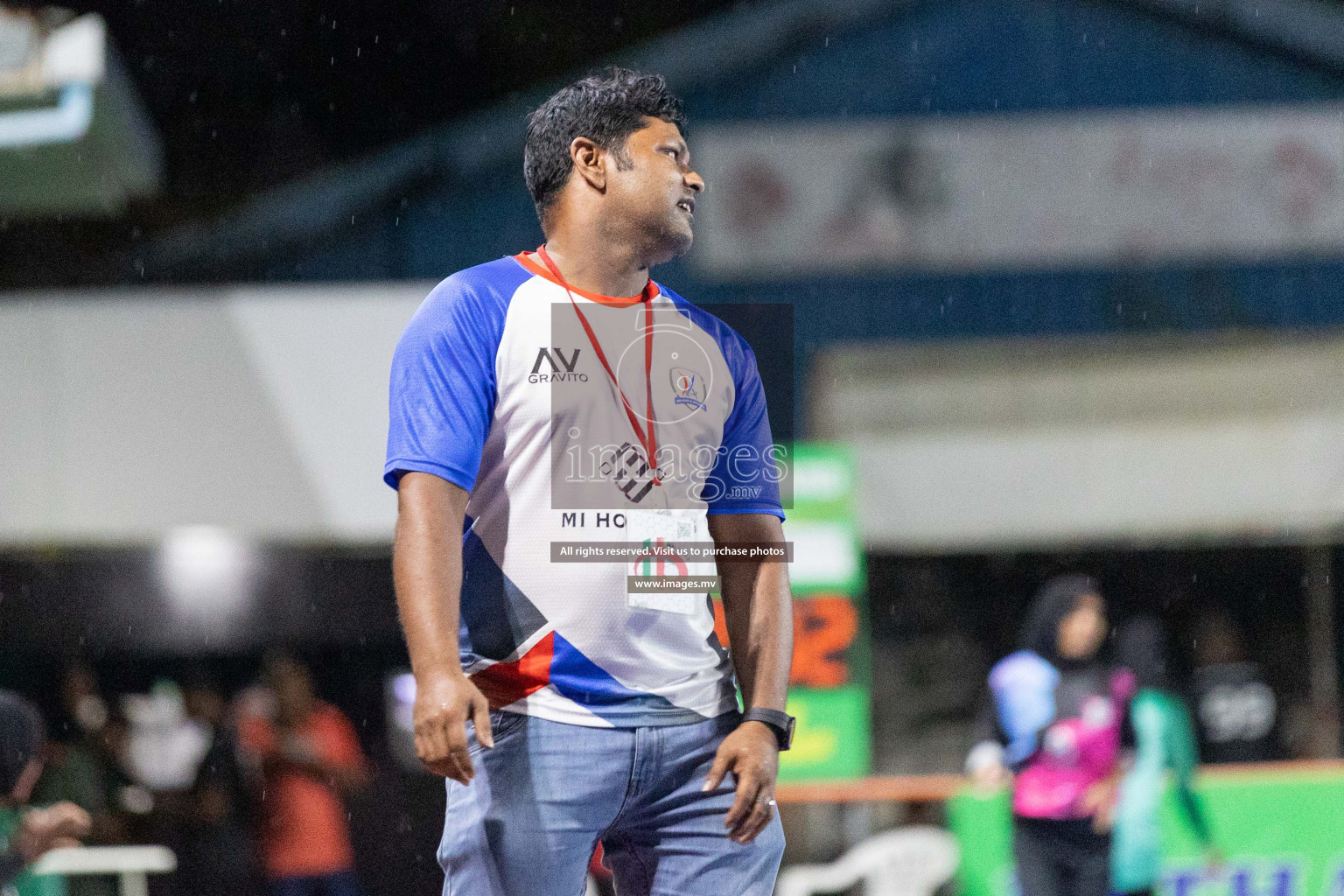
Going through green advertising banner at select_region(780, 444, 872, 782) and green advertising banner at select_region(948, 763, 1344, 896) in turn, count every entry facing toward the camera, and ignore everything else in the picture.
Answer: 2

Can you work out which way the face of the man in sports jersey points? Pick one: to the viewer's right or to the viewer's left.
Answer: to the viewer's right

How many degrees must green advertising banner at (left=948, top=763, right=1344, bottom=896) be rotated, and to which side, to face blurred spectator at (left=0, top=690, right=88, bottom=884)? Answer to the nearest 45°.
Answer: approximately 45° to its right

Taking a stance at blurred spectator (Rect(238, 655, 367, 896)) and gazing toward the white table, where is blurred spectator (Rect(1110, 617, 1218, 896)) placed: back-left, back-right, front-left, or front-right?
back-left

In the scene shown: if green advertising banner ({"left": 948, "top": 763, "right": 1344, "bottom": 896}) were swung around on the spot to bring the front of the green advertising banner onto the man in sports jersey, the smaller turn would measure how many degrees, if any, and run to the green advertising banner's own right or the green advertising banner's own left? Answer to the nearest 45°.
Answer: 0° — it already faces them

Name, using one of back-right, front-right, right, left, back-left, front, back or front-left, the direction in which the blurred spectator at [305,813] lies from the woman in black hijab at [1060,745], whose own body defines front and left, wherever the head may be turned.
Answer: back-right

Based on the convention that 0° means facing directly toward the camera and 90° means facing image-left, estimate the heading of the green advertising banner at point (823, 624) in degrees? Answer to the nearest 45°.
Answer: approximately 0°

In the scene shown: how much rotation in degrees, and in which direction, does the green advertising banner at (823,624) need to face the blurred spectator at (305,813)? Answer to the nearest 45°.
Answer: approximately 90° to its right

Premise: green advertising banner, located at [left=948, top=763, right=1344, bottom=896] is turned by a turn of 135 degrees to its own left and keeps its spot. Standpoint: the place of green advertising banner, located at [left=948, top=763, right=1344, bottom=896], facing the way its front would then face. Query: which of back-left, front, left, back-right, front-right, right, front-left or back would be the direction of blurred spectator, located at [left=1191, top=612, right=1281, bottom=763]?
front-left

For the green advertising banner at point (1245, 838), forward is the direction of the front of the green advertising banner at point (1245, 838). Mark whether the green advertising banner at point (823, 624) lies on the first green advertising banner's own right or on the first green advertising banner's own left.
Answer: on the first green advertising banner's own right
